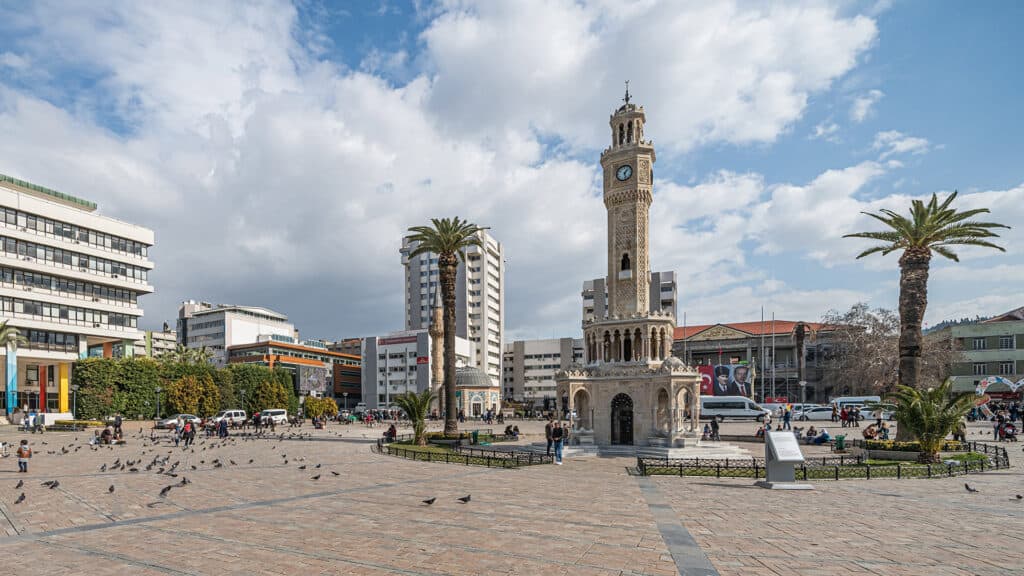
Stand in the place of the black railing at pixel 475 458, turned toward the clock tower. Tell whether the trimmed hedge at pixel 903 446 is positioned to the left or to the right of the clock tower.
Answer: right

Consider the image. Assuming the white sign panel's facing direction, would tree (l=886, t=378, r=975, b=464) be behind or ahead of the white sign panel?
behind

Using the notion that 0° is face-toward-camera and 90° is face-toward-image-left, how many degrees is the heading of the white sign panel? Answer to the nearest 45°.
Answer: approximately 0°

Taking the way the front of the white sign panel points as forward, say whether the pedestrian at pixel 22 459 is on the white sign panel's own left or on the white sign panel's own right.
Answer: on the white sign panel's own right

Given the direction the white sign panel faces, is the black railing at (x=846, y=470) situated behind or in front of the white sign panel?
behind
